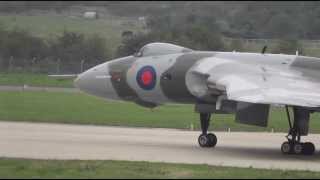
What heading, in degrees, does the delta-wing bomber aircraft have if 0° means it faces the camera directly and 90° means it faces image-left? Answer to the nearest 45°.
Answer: approximately 90°
